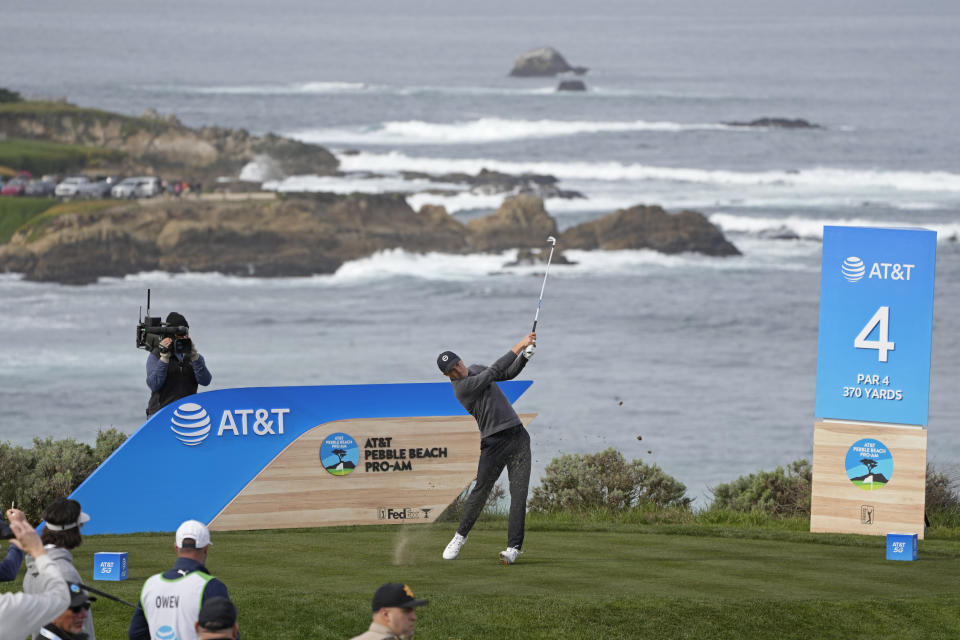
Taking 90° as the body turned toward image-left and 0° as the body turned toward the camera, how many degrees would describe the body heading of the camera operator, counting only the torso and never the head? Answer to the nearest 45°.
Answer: approximately 0°

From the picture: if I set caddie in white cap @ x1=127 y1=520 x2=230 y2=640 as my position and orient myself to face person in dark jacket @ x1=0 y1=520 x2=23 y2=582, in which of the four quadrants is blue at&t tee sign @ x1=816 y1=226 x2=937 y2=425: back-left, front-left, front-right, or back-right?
back-right

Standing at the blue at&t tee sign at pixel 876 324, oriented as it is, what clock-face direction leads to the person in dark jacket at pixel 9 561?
The person in dark jacket is roughly at 1 o'clock from the blue at&t tee sign.

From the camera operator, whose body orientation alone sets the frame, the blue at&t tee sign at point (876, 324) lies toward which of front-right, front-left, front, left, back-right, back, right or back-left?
left
